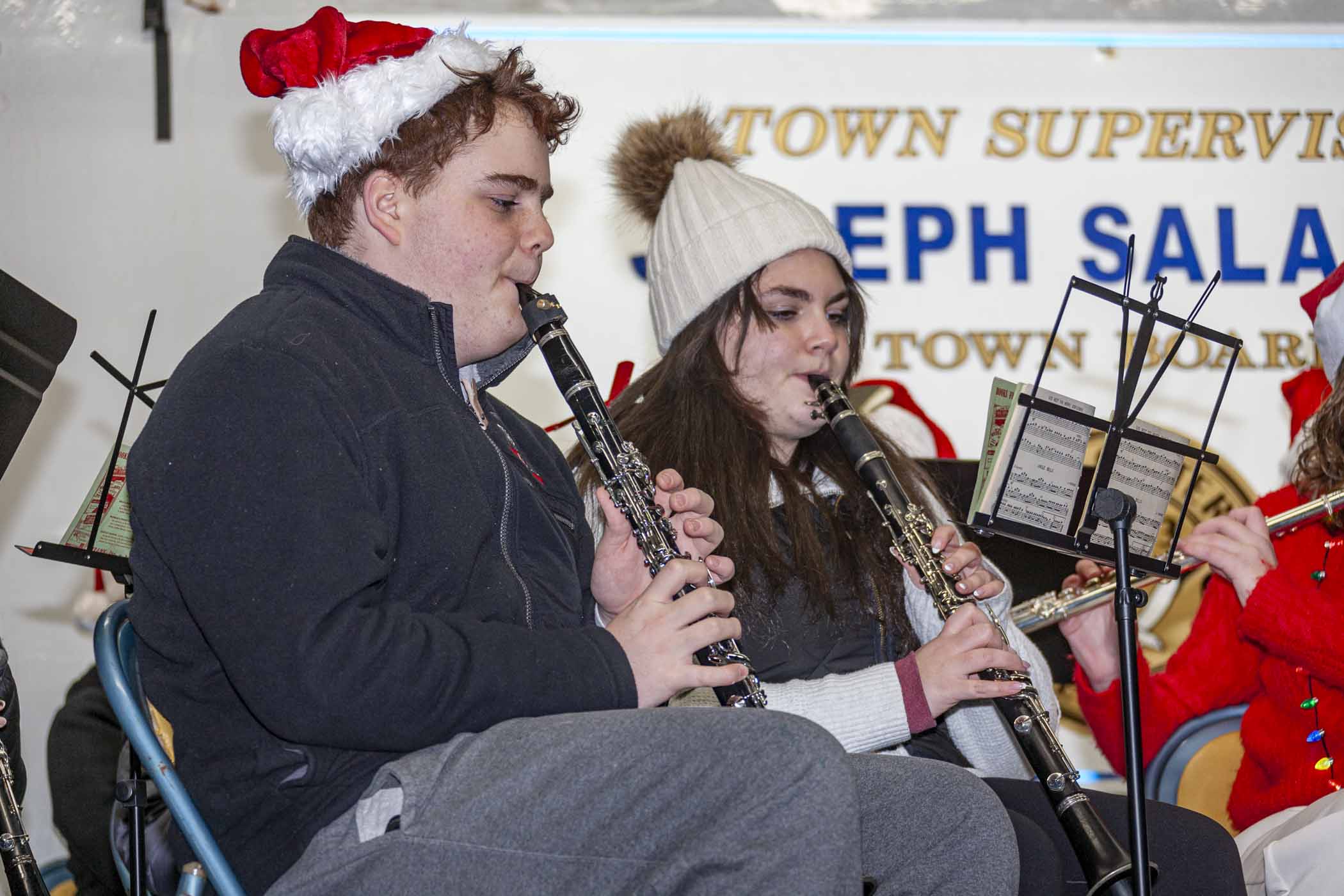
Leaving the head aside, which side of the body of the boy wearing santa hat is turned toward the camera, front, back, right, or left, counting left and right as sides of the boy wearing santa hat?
right

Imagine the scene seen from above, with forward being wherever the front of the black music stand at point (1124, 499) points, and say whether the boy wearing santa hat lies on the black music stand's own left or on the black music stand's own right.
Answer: on the black music stand's own left

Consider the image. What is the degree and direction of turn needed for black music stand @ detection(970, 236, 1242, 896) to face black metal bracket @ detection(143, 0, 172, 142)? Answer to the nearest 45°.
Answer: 0° — it already faces it

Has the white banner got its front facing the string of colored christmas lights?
yes

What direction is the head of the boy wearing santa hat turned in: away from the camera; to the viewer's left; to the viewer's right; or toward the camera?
to the viewer's right

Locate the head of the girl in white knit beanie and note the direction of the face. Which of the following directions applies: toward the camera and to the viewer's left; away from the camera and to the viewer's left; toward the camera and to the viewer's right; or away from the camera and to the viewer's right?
toward the camera and to the viewer's right

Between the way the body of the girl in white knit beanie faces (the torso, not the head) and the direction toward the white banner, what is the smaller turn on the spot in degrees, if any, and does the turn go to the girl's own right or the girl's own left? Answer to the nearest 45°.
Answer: approximately 135° to the girl's own left

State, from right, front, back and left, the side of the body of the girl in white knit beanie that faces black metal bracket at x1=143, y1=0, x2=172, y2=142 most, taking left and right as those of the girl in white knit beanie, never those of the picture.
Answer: back

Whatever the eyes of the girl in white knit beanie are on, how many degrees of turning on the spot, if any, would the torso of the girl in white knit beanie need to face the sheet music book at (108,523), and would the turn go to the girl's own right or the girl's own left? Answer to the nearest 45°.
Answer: approximately 90° to the girl's own right

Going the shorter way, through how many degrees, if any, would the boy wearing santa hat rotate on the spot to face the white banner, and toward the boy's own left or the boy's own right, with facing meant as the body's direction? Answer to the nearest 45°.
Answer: approximately 45° to the boy's own left

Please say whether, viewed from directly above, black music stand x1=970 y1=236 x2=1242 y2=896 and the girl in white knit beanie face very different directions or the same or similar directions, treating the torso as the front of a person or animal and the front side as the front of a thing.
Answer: very different directions

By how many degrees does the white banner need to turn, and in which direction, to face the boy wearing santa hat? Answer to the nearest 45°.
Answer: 0° — it already faces them

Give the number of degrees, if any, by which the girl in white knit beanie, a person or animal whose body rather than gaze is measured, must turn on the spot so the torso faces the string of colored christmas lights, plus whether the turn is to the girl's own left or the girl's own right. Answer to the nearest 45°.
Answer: approximately 45° to the girl's own left

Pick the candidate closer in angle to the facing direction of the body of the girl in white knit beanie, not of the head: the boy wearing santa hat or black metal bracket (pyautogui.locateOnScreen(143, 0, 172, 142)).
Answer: the boy wearing santa hat

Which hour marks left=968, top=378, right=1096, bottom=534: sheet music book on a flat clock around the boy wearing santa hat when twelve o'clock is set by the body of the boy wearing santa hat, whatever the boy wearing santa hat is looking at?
The sheet music book is roughly at 11 o'clock from the boy wearing santa hat.
